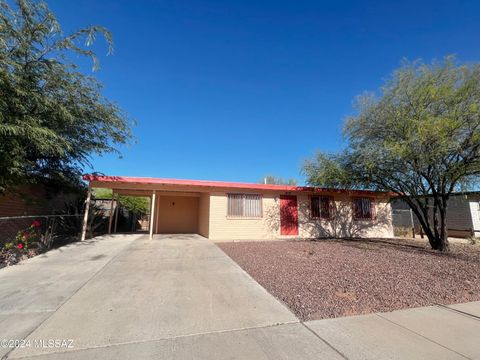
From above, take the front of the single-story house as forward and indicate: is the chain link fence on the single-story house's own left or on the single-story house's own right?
on the single-story house's own right

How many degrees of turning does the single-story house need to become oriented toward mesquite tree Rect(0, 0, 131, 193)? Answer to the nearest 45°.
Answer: approximately 45° to its right

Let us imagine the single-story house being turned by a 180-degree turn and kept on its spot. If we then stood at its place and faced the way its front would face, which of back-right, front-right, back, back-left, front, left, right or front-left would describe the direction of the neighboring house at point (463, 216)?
right

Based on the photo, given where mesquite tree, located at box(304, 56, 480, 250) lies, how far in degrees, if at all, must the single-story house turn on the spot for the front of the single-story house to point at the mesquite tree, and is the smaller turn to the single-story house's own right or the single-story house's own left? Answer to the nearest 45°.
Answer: approximately 45° to the single-story house's own left

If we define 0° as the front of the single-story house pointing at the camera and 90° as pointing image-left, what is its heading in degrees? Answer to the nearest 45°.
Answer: approximately 0°
